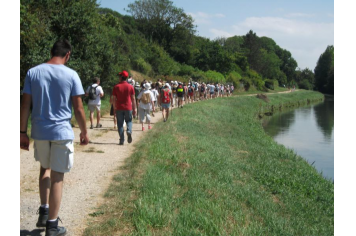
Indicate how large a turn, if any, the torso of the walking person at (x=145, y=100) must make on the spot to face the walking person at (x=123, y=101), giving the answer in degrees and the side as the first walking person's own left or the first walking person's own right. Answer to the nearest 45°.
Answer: approximately 180°

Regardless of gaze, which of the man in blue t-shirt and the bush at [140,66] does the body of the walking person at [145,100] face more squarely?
the bush

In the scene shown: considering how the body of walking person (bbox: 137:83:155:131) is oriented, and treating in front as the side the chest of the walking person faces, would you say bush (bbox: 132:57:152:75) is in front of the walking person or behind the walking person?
in front

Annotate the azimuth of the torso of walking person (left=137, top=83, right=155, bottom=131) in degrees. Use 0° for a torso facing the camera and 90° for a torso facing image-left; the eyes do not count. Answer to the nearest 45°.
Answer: approximately 180°

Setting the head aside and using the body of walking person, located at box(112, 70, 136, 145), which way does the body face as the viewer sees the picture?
away from the camera

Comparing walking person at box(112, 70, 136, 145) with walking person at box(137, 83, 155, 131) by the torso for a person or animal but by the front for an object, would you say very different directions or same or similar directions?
same or similar directions

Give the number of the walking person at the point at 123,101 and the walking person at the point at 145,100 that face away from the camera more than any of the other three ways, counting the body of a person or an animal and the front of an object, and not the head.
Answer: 2

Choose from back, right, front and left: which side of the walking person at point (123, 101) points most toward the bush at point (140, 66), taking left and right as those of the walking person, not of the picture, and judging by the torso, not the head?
front

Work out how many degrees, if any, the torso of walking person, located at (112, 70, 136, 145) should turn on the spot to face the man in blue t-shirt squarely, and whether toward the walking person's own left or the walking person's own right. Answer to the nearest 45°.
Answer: approximately 180°

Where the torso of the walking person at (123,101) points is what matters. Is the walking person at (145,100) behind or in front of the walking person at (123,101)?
in front

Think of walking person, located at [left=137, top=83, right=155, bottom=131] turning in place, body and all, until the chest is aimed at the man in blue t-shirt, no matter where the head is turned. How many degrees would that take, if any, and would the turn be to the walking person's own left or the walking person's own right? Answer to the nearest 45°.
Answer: approximately 180°

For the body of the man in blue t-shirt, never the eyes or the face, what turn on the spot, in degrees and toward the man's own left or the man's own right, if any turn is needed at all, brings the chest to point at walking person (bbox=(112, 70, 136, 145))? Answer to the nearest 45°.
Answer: approximately 45° to the man's own left

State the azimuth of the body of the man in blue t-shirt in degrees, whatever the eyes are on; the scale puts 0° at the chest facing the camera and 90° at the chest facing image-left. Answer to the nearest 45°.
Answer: approximately 225°
